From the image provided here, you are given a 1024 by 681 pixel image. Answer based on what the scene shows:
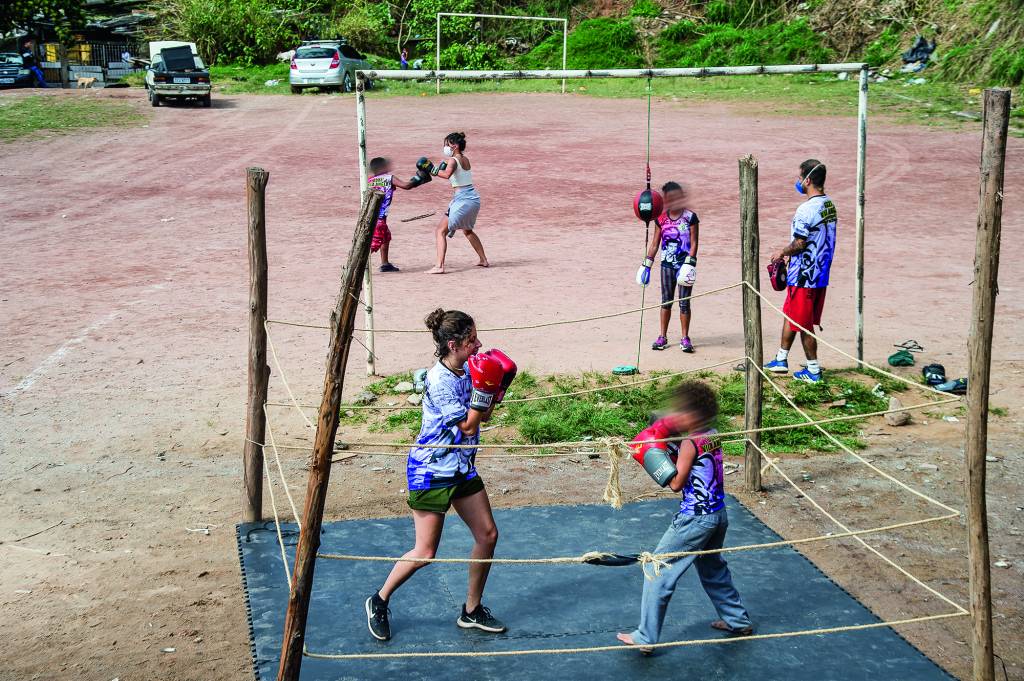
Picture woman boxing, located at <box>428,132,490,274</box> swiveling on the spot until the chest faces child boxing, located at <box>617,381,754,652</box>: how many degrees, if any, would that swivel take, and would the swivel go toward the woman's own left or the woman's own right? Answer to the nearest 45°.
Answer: approximately 90° to the woman's own left

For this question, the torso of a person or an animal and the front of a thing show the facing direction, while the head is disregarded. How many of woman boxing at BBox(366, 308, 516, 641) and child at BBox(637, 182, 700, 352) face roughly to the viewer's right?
1

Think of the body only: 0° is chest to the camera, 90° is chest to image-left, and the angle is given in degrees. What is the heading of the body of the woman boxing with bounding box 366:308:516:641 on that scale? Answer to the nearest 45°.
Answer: approximately 270°

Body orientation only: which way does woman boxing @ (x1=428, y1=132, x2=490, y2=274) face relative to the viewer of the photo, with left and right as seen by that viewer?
facing to the left of the viewer

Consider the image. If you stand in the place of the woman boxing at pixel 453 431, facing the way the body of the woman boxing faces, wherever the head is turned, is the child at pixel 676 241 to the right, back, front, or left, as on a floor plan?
left

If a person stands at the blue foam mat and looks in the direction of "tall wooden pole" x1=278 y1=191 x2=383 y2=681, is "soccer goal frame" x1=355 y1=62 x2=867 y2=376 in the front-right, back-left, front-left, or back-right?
back-right

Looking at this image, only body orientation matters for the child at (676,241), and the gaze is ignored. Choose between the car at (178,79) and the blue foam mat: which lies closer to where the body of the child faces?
the blue foam mat

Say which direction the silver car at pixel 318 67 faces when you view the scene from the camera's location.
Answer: facing away from the viewer and to the right of the viewer

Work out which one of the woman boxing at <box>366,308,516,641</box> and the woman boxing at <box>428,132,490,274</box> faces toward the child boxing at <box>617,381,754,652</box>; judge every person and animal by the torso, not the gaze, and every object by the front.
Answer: the woman boxing at <box>366,308,516,641</box>
